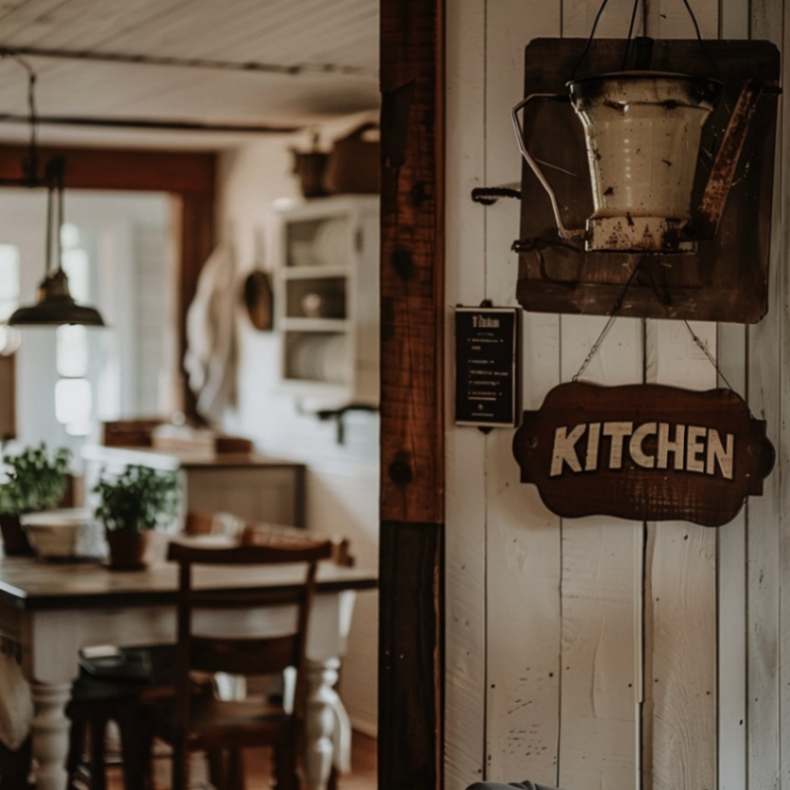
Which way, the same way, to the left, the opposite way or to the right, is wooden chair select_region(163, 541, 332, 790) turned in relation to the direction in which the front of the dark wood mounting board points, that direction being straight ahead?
the opposite way

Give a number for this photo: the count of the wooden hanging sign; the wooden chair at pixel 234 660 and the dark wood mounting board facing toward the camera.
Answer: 2

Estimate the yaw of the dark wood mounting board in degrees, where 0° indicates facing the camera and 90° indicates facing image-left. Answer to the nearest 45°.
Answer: approximately 0°

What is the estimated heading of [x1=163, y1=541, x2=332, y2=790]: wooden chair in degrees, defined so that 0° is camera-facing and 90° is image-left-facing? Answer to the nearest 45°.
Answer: approximately 180°

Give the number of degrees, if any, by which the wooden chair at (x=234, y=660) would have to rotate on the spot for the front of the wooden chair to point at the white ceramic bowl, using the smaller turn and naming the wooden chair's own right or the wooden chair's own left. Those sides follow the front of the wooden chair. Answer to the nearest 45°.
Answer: approximately 45° to the wooden chair's own left

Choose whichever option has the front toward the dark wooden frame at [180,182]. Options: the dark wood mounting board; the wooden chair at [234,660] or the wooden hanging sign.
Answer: the wooden chair

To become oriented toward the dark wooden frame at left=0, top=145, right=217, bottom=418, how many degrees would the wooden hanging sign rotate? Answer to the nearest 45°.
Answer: approximately 135° to its right

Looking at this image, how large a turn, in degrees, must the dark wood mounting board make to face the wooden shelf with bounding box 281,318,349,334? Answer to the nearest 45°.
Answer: approximately 180°
